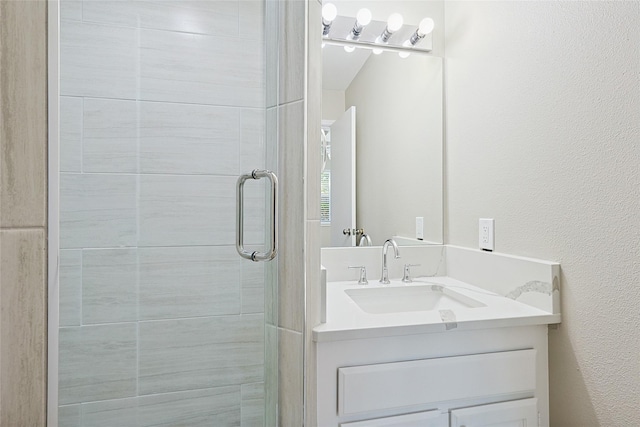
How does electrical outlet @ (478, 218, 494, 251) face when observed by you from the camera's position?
facing the viewer and to the left of the viewer
